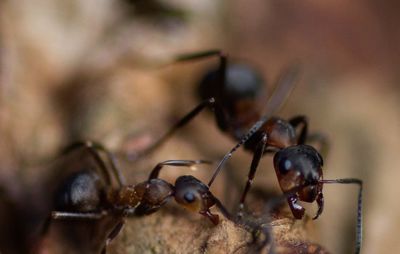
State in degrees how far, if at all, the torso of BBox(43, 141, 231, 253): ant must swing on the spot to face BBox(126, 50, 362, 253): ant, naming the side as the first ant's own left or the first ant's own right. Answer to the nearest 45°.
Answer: approximately 45° to the first ant's own left

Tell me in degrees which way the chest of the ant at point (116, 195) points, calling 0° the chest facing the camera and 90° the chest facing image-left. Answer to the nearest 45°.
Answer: approximately 270°

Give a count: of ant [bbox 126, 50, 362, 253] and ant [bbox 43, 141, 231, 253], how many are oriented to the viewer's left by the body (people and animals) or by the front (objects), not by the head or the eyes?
0

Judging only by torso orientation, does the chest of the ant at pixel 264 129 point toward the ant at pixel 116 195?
no
